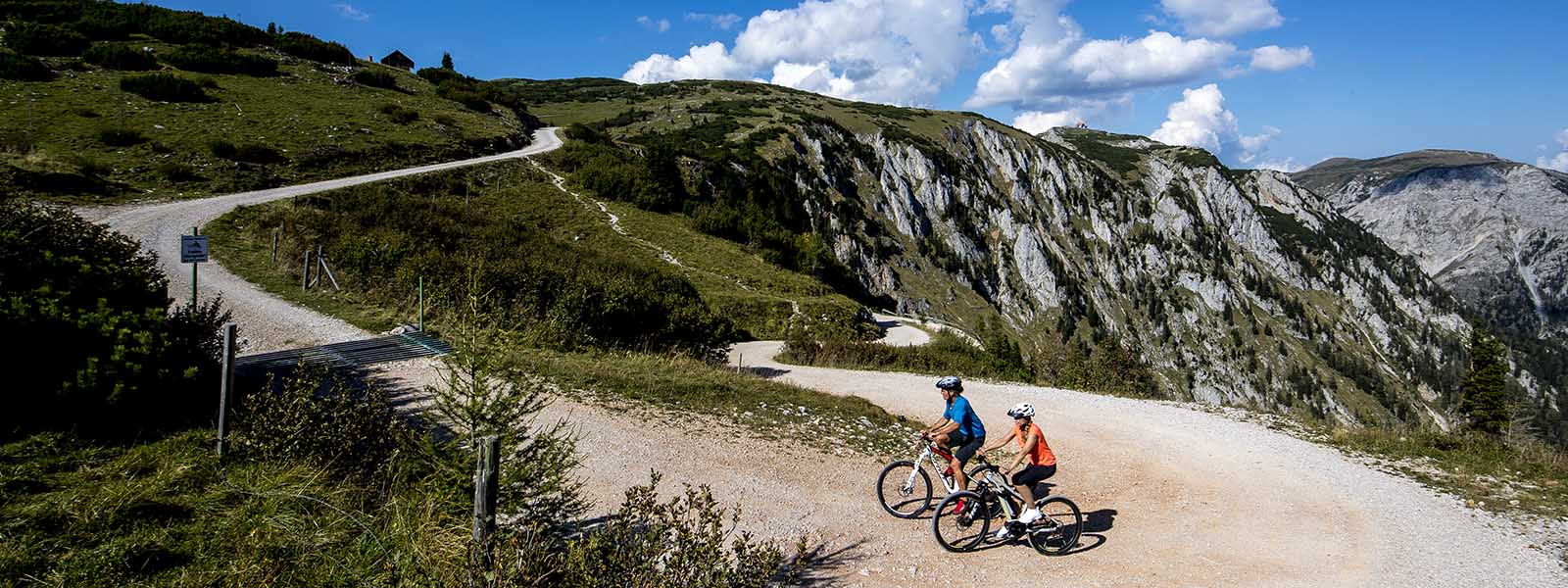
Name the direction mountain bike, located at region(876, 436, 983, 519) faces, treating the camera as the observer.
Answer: facing to the left of the viewer

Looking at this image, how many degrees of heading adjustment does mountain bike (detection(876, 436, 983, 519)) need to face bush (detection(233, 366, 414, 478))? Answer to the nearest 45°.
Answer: approximately 45° to its left

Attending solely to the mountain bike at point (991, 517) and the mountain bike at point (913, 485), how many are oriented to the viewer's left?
2

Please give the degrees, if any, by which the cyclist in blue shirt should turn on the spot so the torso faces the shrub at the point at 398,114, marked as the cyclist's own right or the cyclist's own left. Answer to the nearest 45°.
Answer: approximately 45° to the cyclist's own right

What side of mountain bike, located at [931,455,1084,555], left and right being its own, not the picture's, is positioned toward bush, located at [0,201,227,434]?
front

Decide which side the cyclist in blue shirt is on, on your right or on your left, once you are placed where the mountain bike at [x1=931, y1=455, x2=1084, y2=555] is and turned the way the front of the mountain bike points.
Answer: on your right

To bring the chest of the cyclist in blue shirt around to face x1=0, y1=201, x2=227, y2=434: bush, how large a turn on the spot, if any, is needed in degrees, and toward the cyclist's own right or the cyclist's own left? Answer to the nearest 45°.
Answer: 0° — they already face it

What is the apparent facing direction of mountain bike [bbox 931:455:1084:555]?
to the viewer's left

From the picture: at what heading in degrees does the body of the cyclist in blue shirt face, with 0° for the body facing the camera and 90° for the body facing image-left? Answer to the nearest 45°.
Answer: approximately 90°
